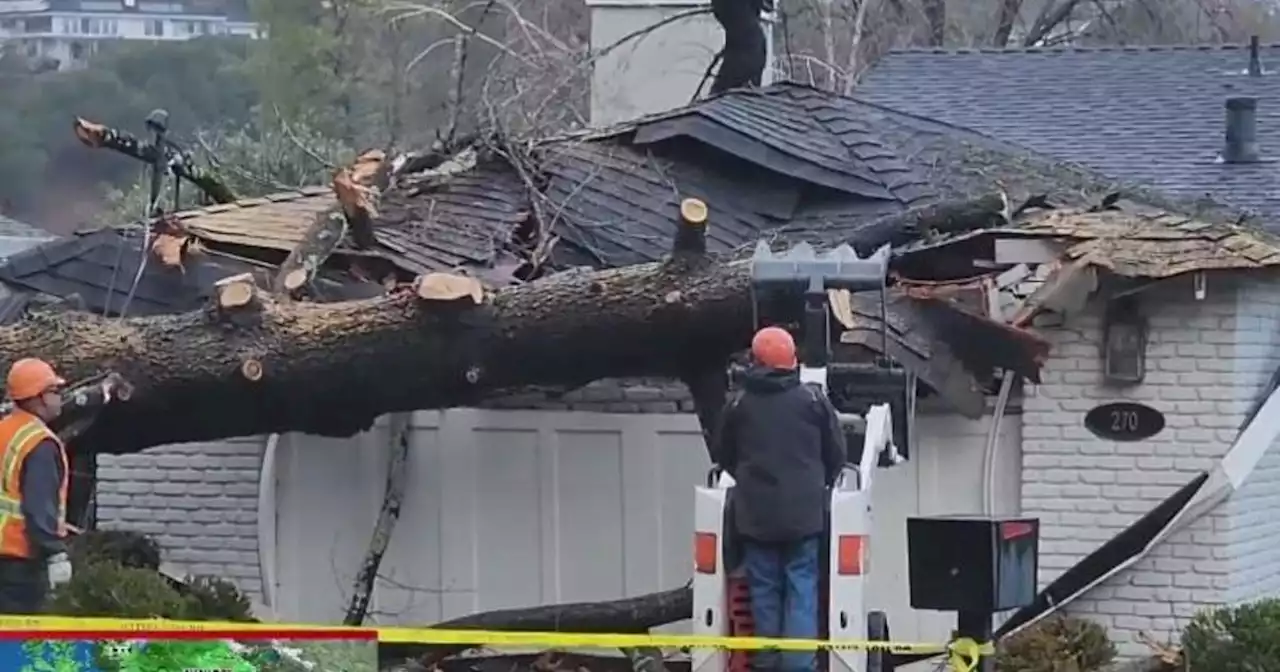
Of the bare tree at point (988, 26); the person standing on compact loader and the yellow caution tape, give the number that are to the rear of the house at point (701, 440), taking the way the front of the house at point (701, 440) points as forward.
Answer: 1

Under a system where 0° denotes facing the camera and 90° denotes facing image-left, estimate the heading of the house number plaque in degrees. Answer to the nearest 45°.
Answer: approximately 0°

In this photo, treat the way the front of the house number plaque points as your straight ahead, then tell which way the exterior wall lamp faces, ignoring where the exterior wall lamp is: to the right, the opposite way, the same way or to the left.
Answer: the same way

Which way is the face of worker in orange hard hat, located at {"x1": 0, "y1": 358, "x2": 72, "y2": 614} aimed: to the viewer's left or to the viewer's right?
to the viewer's right

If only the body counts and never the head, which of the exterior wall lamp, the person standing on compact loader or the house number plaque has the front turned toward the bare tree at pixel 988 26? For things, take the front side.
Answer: the person standing on compact loader

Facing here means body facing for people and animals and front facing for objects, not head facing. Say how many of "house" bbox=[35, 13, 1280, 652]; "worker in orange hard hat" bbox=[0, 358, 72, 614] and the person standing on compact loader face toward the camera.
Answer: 1

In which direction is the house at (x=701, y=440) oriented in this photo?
toward the camera

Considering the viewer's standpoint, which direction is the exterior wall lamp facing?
facing the viewer

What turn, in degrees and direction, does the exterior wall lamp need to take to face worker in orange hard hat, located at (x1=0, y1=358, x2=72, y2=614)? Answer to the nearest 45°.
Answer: approximately 45° to its right

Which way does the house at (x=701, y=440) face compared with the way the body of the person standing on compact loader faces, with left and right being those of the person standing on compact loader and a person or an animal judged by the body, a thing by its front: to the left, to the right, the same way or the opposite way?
the opposite way

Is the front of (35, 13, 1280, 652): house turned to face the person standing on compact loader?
yes

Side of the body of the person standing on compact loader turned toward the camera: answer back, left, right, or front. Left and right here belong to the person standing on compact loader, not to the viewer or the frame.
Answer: back

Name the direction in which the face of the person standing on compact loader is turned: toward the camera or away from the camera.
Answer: away from the camera

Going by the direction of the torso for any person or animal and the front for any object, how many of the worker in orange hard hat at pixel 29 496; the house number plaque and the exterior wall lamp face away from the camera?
0

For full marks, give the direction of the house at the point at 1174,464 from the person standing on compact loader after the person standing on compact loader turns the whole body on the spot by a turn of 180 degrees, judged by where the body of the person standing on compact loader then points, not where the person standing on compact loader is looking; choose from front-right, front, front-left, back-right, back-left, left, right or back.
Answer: back-left

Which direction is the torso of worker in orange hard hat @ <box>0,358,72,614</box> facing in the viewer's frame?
to the viewer's right
